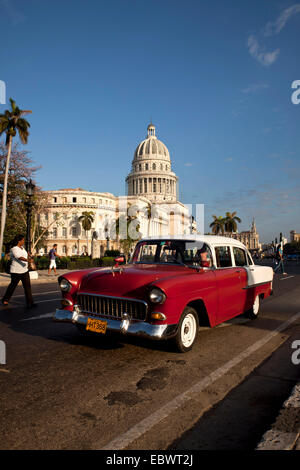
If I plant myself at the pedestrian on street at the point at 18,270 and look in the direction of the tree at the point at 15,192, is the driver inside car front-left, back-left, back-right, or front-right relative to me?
back-right

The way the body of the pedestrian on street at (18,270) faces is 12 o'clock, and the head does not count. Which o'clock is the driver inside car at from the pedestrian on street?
The driver inside car is roughly at 2 o'clock from the pedestrian on street.

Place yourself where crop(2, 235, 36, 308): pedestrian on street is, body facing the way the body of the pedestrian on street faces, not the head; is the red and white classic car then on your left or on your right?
on your right

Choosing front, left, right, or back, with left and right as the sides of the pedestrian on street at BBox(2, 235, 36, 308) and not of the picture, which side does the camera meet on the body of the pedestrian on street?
right

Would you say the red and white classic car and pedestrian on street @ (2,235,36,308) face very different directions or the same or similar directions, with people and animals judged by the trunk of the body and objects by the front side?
very different directions

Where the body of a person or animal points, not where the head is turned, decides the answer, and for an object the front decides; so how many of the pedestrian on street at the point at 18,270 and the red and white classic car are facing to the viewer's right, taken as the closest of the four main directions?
1

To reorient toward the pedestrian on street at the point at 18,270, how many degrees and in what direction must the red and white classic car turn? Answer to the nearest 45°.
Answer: approximately 90° to its right

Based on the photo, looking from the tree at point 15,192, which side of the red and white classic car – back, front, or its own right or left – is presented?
right

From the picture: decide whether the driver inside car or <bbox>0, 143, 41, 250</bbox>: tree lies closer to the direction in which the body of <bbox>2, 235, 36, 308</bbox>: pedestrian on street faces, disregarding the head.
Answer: the driver inside car
